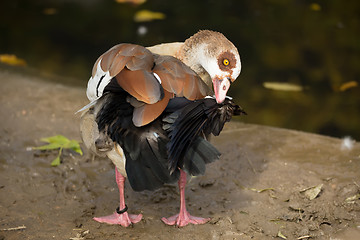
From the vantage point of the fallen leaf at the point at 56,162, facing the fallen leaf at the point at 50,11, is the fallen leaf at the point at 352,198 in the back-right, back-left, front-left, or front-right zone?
back-right

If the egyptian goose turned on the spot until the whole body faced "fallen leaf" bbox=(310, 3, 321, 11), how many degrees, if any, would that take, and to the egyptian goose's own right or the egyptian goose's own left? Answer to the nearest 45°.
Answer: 0° — it already faces it
